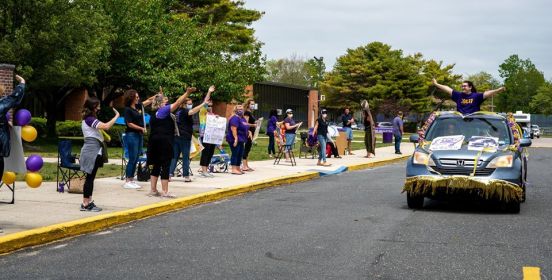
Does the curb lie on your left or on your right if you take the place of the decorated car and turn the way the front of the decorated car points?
on your right

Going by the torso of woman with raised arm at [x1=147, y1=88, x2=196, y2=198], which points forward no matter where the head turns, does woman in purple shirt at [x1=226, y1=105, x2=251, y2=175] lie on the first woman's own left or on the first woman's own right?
on the first woman's own left

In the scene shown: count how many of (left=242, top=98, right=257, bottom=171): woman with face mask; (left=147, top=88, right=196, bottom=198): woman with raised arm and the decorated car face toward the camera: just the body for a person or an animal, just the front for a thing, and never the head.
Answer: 1

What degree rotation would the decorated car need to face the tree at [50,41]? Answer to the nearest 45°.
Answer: approximately 135° to its right

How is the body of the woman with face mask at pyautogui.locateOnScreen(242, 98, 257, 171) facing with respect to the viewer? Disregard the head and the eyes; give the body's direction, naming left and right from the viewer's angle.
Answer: facing to the right of the viewer

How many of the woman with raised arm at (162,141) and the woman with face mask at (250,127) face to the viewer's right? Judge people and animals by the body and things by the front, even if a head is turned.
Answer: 2

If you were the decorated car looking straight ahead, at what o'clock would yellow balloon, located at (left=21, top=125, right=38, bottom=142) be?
The yellow balloon is roughly at 2 o'clock from the decorated car.

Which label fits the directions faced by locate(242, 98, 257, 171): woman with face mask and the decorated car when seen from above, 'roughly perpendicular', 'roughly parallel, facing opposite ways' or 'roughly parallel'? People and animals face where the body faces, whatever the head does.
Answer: roughly perpendicular
